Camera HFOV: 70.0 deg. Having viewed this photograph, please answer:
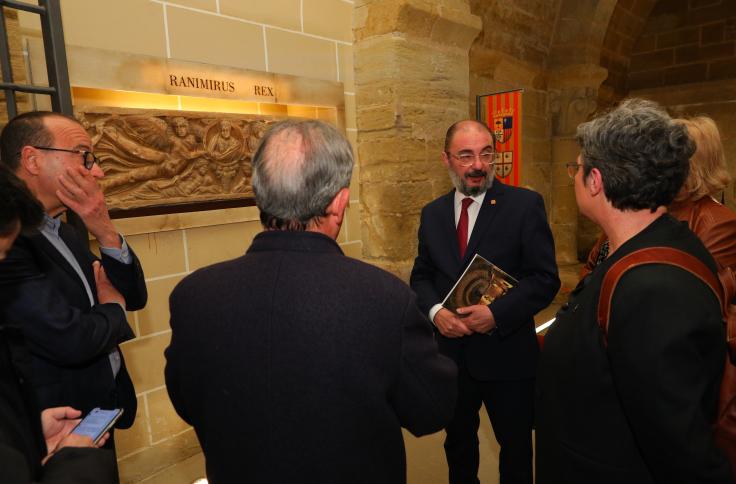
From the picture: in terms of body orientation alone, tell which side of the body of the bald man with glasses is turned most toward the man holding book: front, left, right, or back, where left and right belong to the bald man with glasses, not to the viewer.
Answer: front

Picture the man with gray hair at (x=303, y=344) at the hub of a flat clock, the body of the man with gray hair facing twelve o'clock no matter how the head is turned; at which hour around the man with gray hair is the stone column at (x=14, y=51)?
The stone column is roughly at 9 o'clock from the man with gray hair.

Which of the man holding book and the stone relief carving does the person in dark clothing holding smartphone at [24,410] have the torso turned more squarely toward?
the man holding book

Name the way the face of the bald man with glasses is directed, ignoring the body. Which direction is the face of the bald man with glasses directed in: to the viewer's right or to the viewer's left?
to the viewer's right

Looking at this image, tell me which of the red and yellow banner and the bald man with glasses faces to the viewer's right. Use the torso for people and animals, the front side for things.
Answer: the bald man with glasses

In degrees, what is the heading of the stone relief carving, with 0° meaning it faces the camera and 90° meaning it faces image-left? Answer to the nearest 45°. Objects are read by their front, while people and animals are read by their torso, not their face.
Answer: approximately 315°

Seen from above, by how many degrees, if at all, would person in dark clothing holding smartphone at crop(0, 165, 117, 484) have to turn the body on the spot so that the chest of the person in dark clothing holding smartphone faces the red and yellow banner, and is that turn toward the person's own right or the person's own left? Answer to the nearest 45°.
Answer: approximately 45° to the person's own left

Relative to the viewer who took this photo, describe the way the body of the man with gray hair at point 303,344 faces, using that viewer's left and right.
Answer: facing away from the viewer and to the right of the viewer

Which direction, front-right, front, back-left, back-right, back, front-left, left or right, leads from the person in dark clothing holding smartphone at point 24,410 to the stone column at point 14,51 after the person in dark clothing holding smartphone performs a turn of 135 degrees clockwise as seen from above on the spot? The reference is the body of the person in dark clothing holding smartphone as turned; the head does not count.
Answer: back-right

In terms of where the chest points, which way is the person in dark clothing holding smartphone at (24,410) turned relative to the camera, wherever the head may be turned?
to the viewer's right

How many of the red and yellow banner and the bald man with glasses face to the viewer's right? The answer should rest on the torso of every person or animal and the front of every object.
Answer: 1

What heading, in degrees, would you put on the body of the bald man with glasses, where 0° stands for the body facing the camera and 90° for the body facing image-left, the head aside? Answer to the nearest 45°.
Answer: approximately 270°

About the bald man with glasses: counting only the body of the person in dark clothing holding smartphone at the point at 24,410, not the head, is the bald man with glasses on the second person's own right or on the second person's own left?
on the second person's own left

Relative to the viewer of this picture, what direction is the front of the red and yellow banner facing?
facing the viewer and to the left of the viewer

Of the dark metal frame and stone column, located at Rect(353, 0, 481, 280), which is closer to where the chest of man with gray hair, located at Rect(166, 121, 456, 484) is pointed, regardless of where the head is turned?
the stone column
